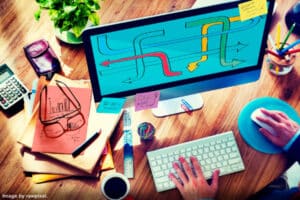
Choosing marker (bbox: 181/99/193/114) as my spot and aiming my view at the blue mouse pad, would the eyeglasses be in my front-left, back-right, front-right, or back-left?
back-right

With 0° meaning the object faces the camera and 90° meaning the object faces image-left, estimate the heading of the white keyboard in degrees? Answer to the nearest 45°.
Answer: approximately 0°

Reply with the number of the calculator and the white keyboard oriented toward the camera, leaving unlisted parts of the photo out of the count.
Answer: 2

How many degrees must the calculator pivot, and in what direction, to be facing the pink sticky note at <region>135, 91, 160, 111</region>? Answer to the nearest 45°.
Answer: approximately 45° to its left

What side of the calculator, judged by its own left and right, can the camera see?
front
